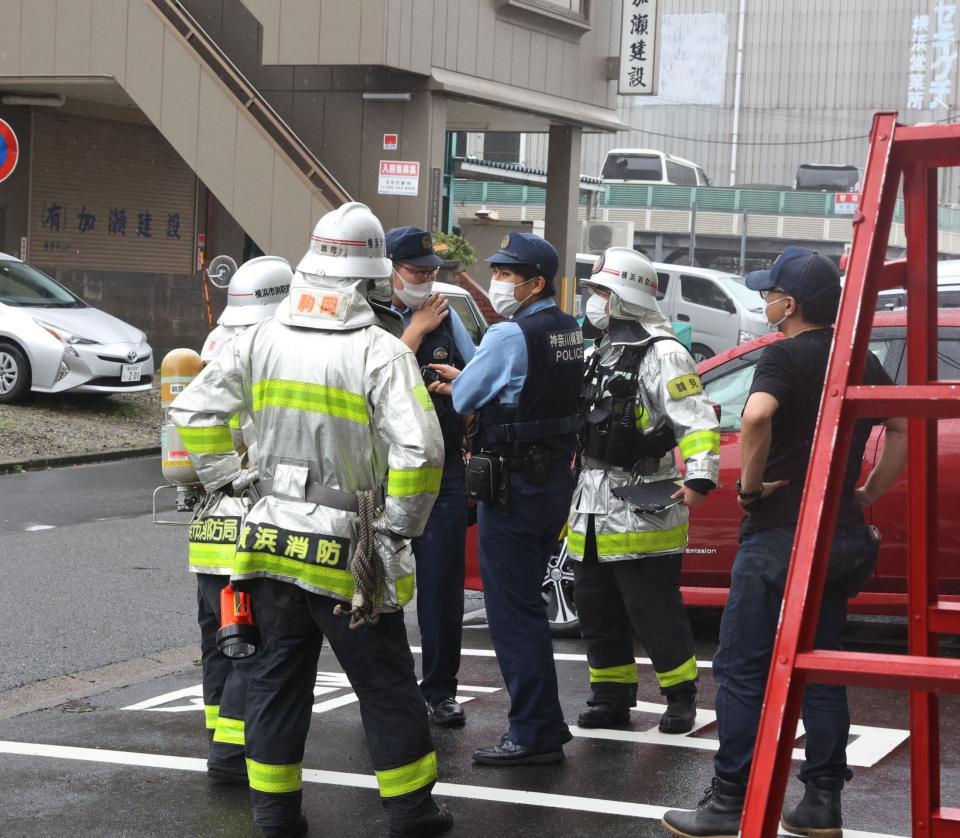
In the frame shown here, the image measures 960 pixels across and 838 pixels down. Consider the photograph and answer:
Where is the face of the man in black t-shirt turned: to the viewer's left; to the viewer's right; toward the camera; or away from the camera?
to the viewer's left

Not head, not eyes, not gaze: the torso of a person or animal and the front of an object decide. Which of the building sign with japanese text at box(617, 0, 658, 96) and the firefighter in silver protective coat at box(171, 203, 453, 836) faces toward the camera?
the building sign with japanese text

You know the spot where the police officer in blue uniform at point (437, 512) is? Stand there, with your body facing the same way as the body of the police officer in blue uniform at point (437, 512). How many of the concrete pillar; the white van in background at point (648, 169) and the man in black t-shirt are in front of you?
1

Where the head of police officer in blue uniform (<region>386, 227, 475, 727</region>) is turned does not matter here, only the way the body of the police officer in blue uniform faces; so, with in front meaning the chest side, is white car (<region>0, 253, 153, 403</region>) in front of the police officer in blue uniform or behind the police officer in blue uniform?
behind

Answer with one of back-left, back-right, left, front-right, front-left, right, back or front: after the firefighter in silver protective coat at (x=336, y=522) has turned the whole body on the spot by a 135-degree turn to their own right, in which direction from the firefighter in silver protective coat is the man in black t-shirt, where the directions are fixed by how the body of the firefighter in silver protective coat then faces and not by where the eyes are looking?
left

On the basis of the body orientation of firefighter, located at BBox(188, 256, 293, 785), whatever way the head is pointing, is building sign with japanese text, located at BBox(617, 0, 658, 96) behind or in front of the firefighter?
in front

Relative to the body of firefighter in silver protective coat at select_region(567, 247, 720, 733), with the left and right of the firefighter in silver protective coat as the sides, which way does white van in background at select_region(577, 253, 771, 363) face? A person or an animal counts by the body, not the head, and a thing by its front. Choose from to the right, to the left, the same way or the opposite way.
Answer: to the left

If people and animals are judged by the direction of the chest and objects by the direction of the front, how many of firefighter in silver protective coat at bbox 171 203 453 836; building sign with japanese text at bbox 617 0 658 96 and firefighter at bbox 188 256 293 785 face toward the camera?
1

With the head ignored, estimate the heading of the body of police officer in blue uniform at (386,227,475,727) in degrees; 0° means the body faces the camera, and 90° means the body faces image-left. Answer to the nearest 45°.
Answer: approximately 315°

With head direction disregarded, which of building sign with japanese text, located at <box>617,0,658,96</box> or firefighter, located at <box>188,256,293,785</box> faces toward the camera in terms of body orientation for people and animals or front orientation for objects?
the building sign with japanese text

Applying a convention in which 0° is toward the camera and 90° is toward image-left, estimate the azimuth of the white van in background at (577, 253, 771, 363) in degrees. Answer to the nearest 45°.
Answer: approximately 315°

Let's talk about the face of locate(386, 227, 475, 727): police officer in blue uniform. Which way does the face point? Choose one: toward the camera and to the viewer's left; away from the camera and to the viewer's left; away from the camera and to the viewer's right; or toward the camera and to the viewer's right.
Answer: toward the camera and to the viewer's right

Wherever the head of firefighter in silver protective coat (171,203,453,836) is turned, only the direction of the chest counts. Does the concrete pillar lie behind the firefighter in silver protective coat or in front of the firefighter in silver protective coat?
in front

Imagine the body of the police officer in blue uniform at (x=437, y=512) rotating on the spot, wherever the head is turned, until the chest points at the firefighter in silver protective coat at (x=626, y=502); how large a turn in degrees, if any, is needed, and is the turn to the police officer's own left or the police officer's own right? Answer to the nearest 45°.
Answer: approximately 45° to the police officer's own left

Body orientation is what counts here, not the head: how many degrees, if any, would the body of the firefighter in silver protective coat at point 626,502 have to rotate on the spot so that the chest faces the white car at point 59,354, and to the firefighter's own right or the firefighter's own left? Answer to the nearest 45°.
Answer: approximately 90° to the firefighter's own right

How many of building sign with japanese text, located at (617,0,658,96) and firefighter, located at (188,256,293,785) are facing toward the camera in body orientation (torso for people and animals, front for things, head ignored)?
1
